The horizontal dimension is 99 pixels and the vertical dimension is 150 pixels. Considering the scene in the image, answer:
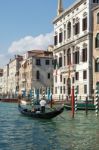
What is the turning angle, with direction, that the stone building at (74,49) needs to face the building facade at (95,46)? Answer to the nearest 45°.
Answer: approximately 90° to its left

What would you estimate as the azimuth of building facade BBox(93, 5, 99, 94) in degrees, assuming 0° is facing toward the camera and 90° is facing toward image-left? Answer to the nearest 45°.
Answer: approximately 45°

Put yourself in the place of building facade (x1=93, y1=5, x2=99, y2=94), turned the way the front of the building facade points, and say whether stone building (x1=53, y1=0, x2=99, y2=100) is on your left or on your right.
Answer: on your right

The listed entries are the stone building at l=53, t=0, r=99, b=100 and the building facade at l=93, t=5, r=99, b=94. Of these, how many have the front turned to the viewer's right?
0

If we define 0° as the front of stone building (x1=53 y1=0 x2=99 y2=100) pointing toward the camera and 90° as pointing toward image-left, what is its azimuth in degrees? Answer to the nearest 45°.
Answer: approximately 45°
